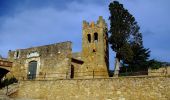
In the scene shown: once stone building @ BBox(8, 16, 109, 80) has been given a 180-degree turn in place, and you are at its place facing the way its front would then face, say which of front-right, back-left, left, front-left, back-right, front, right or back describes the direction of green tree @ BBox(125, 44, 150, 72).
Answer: right

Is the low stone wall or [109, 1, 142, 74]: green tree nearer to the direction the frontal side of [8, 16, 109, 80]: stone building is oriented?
the low stone wall

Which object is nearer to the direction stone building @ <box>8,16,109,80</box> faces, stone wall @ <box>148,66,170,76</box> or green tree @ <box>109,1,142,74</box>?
the stone wall

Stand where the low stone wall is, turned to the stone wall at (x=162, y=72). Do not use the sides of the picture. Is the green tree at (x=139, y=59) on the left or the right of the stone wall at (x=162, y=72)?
left

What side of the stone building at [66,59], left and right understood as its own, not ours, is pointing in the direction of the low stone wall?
front

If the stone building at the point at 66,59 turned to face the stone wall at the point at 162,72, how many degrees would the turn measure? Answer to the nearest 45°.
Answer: approximately 45° to its left

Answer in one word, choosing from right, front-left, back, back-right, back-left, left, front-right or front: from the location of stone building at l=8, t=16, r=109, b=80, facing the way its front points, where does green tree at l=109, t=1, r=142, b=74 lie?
left

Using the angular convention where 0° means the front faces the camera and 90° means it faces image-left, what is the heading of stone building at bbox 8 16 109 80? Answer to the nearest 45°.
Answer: approximately 0°
